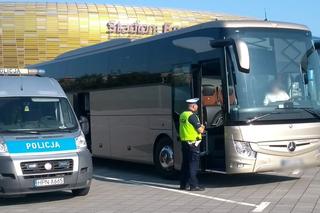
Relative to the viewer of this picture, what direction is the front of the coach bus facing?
facing the viewer and to the right of the viewer
